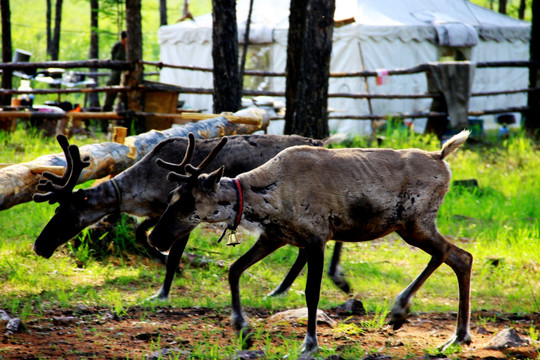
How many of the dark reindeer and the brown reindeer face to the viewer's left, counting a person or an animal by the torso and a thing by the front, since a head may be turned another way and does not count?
2

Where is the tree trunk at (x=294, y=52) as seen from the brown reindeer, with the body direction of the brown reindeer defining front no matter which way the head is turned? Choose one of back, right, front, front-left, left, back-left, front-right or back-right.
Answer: right

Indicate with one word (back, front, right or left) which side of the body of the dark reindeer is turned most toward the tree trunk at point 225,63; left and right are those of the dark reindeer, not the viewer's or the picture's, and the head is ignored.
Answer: right

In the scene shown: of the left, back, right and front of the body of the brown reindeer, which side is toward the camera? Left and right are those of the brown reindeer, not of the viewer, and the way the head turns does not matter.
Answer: left

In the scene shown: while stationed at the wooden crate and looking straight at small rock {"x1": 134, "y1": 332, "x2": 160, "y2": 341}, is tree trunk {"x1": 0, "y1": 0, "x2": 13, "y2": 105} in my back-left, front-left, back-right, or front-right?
back-right

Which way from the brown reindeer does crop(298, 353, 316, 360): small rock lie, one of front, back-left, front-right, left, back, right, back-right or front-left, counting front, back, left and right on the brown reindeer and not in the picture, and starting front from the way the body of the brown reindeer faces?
left

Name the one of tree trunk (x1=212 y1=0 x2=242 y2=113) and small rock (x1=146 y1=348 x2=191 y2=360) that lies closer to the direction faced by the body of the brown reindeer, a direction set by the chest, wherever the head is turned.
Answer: the small rock

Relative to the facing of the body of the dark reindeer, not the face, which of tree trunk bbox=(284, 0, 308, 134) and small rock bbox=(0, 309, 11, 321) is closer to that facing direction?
the small rock

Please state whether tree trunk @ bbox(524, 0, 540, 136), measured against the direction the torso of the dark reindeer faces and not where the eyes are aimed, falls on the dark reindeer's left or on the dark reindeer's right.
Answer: on the dark reindeer's right

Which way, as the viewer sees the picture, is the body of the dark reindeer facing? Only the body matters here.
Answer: to the viewer's left

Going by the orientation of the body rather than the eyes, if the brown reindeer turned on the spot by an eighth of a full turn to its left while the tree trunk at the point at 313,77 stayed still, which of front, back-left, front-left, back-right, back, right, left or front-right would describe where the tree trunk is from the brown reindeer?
back-right

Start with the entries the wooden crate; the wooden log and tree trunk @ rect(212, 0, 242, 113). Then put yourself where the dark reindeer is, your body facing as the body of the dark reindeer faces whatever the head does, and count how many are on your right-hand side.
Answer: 3

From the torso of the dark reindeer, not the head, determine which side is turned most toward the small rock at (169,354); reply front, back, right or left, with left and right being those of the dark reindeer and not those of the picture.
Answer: left
